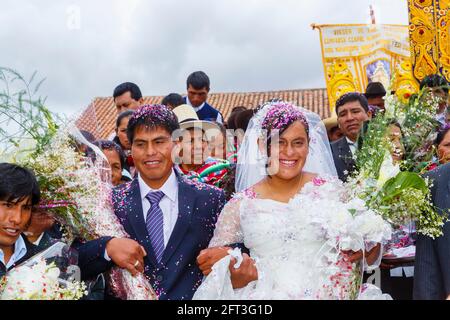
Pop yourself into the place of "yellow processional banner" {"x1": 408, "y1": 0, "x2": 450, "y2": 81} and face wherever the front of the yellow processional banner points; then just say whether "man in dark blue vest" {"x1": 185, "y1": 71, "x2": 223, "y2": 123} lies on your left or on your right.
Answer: on your right

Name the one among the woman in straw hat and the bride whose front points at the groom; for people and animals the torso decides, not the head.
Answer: the woman in straw hat

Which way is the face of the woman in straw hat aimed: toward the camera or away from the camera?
toward the camera

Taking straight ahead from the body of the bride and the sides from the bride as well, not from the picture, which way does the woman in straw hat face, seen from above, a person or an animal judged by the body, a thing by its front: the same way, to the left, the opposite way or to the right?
the same way

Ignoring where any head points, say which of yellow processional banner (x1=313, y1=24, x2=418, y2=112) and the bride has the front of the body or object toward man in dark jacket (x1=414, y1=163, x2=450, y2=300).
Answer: the yellow processional banner

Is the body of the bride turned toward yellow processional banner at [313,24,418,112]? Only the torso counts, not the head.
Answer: no

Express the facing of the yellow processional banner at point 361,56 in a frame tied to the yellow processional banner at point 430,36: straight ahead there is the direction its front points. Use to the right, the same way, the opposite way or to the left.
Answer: the same way

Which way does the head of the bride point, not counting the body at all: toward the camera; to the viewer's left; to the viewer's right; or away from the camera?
toward the camera

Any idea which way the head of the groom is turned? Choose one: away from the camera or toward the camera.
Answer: toward the camera

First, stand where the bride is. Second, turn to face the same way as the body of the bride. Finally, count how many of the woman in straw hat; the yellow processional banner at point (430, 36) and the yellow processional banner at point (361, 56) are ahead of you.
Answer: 0

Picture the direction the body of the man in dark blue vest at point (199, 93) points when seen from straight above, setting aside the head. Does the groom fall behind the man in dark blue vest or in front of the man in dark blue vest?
in front

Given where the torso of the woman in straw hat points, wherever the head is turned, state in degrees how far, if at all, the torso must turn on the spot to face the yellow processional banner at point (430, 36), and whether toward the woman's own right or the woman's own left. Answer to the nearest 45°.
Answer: approximately 135° to the woman's own left

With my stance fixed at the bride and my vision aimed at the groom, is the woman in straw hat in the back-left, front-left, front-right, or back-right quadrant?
front-right

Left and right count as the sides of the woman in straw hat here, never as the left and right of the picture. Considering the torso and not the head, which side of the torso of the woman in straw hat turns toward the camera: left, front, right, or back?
front

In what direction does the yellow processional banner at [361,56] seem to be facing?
toward the camera

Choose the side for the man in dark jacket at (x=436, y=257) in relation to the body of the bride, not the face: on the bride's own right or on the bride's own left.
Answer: on the bride's own left

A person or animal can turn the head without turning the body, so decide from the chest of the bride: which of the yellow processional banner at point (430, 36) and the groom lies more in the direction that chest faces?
the groom
